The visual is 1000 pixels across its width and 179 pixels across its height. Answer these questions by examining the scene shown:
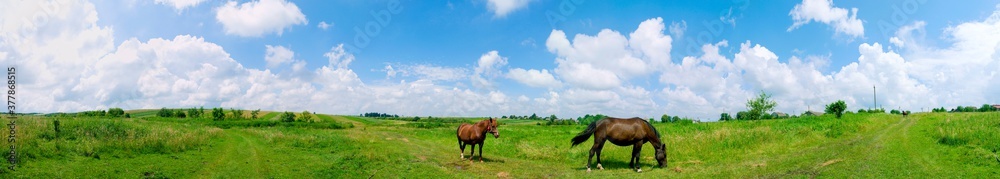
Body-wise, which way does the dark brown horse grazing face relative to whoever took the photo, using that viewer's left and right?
facing to the right of the viewer

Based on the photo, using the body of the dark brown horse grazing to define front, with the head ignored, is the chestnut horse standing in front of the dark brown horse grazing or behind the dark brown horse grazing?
behind
